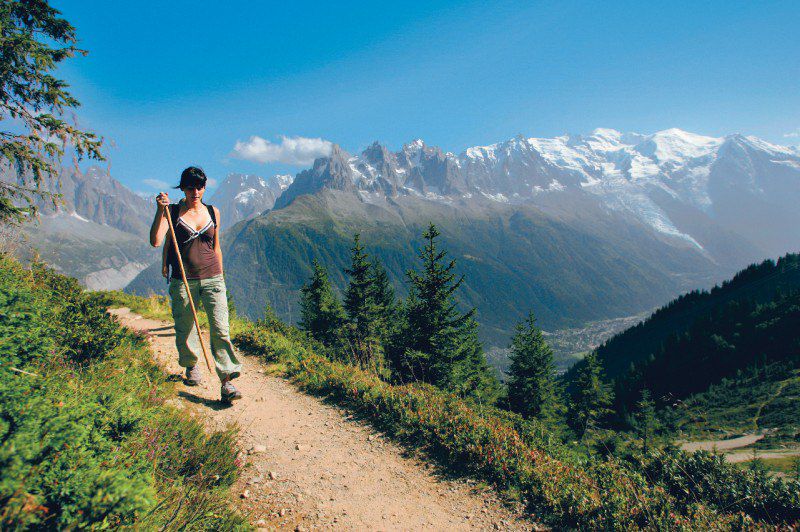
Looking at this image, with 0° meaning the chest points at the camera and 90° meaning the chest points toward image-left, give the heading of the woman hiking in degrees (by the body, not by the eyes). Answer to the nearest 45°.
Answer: approximately 0°
